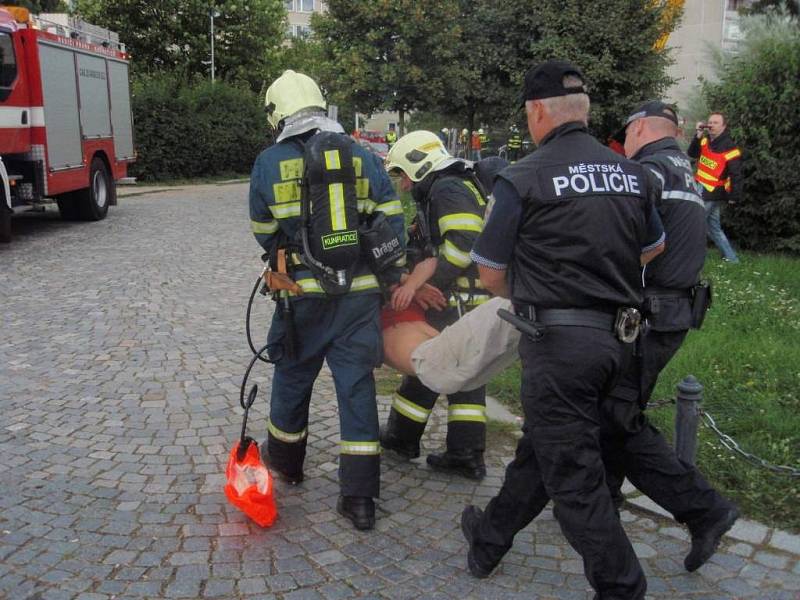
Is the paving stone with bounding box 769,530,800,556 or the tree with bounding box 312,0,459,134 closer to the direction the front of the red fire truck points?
the paving stone

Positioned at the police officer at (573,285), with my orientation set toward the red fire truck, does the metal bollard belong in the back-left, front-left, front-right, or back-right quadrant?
front-right

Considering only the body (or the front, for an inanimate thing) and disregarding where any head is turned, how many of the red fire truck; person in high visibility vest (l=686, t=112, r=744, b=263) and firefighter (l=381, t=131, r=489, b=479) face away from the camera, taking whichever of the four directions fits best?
0

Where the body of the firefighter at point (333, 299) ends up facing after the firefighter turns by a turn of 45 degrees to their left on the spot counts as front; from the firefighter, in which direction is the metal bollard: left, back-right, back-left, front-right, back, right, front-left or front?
back-right

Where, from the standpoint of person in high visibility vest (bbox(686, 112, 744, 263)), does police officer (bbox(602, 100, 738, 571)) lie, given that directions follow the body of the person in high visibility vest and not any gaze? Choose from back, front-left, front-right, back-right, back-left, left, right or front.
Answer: front-left

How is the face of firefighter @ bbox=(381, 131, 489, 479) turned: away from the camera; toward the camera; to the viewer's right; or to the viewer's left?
to the viewer's left

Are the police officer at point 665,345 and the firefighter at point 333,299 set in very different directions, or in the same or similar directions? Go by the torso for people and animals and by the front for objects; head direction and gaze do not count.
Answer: same or similar directions

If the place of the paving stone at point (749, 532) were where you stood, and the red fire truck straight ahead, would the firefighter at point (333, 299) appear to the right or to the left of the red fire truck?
left

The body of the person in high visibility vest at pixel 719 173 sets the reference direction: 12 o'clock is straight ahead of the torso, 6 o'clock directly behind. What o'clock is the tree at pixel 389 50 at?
The tree is roughly at 3 o'clock from the person in high visibility vest.

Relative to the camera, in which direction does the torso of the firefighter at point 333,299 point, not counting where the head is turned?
away from the camera

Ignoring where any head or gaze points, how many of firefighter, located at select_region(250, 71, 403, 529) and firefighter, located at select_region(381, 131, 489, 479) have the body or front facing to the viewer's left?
1

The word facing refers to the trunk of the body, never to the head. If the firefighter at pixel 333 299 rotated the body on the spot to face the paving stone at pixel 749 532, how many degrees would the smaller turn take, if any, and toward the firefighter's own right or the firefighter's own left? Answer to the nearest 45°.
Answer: approximately 90° to the firefighter's own right

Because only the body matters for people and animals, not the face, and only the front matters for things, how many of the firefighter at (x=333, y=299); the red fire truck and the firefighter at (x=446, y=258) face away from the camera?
1

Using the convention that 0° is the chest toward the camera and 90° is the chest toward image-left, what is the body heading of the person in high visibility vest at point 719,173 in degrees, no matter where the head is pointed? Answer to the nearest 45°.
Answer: approximately 45°

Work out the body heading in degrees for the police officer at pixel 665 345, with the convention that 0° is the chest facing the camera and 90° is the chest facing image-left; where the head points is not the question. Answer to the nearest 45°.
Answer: approximately 135°

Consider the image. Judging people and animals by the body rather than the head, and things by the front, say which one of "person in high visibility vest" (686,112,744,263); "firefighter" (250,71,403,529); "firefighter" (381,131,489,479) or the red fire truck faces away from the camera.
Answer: "firefighter" (250,71,403,529)

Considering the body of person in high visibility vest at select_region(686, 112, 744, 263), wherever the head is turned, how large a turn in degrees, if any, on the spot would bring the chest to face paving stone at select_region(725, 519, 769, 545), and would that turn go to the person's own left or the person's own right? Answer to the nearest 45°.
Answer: approximately 45° to the person's own left

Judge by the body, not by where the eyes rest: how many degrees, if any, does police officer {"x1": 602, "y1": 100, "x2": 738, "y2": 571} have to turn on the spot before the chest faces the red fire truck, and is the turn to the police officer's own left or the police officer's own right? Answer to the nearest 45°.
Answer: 0° — they already face it
